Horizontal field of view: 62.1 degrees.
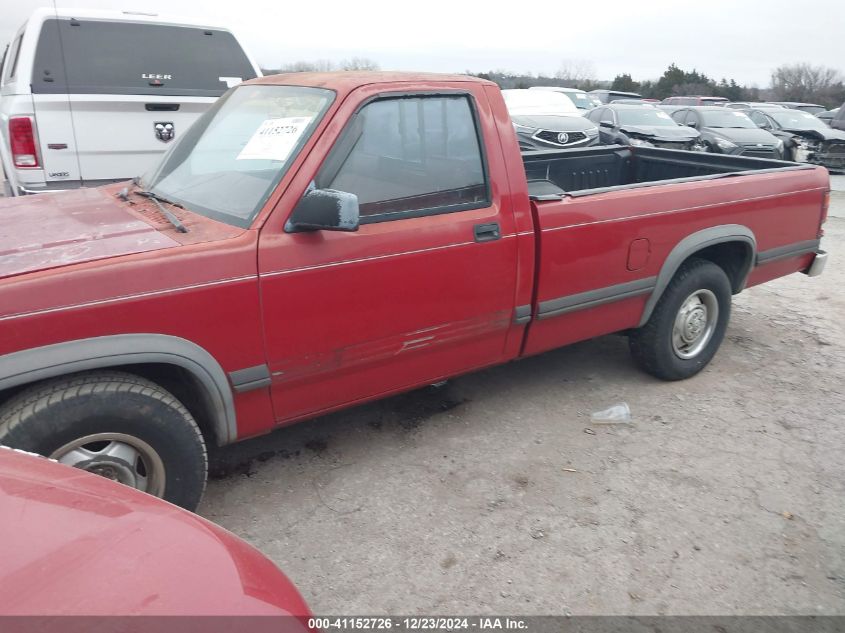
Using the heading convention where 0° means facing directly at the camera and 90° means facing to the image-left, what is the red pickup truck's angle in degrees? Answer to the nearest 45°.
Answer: approximately 45°

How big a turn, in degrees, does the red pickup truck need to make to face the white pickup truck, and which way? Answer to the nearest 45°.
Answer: approximately 90° to its right
